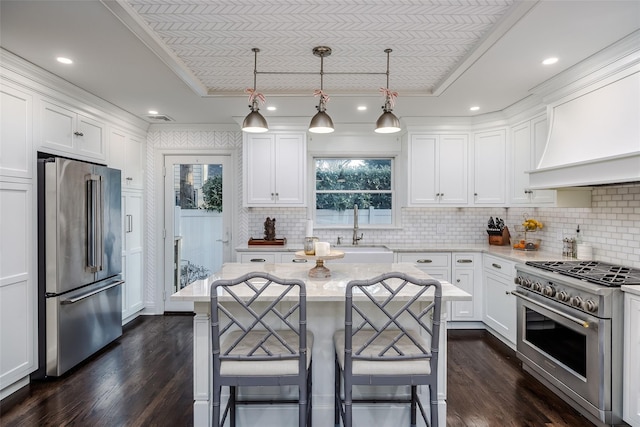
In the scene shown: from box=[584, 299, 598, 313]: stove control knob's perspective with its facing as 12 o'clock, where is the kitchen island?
The kitchen island is roughly at 12 o'clock from the stove control knob.

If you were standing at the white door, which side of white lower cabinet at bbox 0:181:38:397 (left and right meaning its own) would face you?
left

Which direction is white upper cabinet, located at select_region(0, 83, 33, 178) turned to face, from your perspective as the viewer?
facing the viewer and to the right of the viewer

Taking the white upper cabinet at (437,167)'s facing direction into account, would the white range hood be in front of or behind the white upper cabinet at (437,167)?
in front

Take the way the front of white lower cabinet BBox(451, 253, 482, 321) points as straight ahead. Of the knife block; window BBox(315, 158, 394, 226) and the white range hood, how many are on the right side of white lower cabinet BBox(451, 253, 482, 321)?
1

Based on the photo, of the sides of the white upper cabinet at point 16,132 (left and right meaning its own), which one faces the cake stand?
front

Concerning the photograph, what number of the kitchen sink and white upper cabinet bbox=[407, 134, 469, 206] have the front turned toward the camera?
2

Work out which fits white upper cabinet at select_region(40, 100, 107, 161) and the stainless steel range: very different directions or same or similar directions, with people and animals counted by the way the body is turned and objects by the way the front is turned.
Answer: very different directions

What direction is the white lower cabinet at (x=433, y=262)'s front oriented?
toward the camera

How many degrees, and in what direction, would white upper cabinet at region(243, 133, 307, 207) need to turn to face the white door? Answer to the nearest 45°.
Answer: approximately 135° to its right

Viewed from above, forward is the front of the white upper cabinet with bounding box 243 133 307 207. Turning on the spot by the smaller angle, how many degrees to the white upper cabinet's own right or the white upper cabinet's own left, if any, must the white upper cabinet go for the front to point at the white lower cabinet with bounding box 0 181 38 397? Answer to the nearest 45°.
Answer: approximately 45° to the white upper cabinet's own right

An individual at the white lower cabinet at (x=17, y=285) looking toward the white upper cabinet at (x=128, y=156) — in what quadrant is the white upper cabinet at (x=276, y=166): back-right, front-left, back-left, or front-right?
front-right

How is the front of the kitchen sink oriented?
toward the camera

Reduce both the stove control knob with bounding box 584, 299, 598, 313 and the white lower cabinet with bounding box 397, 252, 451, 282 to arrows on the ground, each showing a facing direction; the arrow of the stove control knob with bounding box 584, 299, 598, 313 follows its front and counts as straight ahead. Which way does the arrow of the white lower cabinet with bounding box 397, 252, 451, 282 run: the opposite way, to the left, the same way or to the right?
to the left

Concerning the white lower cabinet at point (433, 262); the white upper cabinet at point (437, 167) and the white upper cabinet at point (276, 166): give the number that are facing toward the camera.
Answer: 3

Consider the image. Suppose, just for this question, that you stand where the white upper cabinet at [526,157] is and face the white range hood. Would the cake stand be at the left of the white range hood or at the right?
right

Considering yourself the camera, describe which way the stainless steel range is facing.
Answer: facing the viewer and to the left of the viewer

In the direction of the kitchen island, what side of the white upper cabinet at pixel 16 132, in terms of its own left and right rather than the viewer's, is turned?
front
